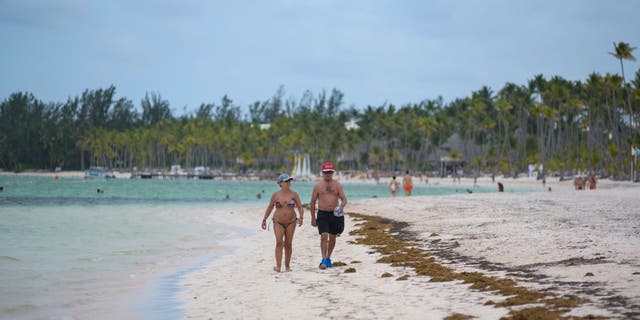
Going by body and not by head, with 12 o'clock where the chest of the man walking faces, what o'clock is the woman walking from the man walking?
The woman walking is roughly at 2 o'clock from the man walking.

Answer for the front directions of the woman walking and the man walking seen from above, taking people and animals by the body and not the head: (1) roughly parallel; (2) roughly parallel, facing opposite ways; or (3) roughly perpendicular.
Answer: roughly parallel

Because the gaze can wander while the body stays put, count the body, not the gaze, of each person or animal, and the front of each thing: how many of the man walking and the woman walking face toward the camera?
2

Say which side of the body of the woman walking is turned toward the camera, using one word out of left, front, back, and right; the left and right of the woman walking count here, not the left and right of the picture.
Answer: front

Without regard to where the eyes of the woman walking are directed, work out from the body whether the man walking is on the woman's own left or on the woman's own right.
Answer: on the woman's own left
